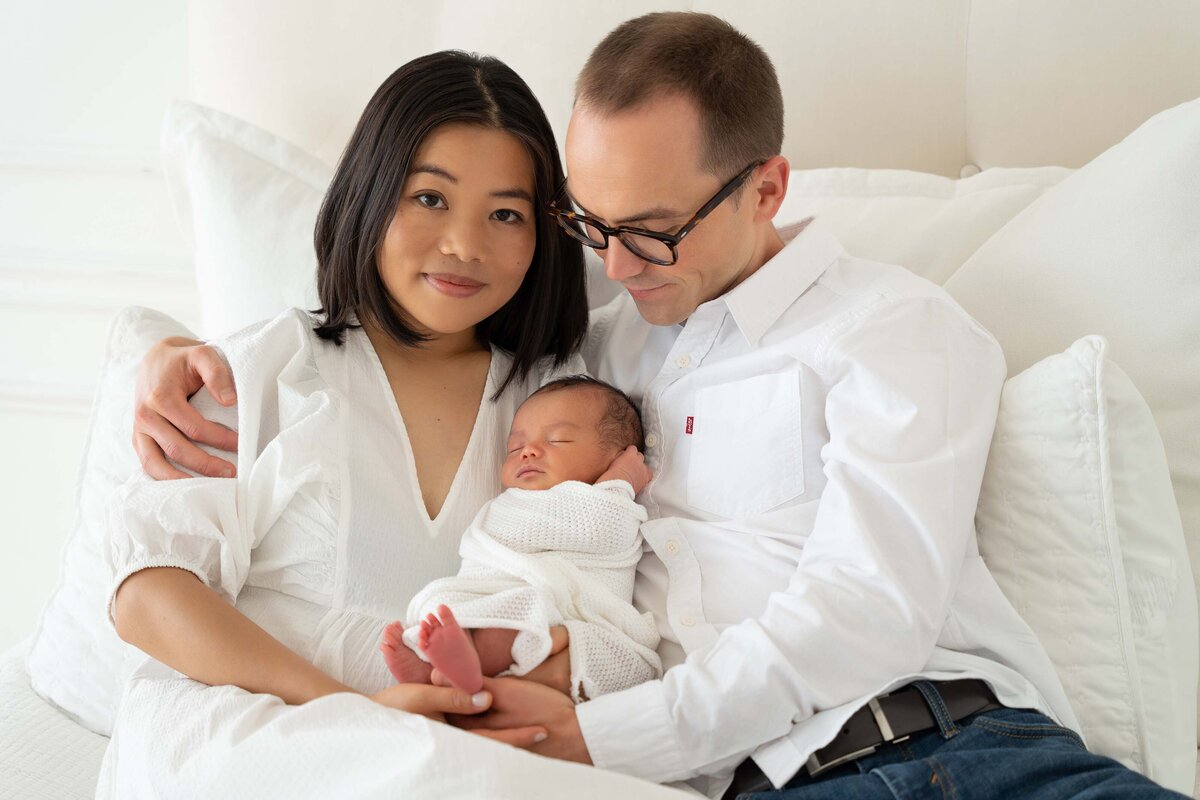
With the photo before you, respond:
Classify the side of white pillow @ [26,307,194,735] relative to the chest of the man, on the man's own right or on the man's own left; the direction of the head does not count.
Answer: on the man's own right

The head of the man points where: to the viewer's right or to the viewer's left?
to the viewer's left

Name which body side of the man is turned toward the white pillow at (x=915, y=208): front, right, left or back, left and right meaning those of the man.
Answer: back

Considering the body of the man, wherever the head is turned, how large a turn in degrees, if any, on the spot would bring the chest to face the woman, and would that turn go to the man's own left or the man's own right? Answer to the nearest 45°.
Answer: approximately 45° to the man's own right

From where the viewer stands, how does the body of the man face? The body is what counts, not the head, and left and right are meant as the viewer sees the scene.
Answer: facing the viewer and to the left of the viewer

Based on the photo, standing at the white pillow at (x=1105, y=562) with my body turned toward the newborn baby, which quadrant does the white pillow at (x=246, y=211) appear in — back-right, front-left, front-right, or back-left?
front-right

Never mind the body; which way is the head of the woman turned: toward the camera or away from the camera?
toward the camera
